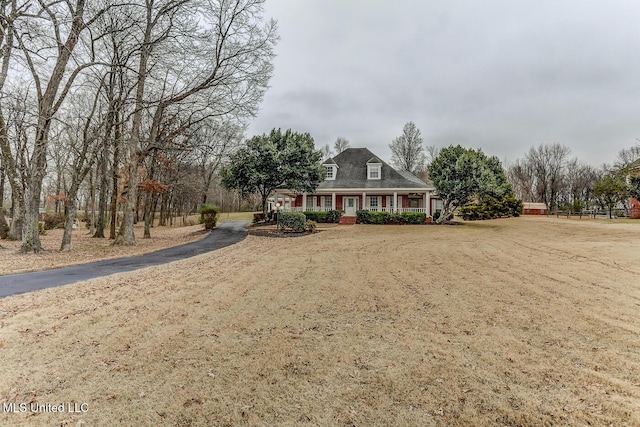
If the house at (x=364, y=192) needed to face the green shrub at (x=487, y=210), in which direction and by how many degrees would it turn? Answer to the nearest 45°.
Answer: approximately 135° to its left

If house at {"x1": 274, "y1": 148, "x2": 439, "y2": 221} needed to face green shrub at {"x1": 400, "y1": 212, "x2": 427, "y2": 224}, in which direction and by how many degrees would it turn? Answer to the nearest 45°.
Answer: approximately 45° to its left

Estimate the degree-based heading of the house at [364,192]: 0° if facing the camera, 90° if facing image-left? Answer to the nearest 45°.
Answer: approximately 0°

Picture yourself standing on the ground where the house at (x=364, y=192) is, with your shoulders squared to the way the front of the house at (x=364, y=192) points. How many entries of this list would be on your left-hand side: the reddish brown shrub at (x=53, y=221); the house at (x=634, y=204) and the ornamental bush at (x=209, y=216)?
1

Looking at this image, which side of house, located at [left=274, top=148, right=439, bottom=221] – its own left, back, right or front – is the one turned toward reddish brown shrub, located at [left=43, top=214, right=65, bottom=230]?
right

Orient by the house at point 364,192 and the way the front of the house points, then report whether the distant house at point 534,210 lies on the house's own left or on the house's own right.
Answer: on the house's own left

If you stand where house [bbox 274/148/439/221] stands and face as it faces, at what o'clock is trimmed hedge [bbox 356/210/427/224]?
The trimmed hedge is roughly at 11 o'clock from the house.

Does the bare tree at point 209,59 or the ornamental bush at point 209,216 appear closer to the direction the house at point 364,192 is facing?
the bare tree

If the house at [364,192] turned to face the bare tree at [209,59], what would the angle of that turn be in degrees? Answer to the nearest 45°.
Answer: approximately 45° to its right

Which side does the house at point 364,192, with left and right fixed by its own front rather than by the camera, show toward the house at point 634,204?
left

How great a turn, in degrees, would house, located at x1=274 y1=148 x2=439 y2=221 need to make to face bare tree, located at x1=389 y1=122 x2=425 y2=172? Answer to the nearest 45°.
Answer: approximately 180°
